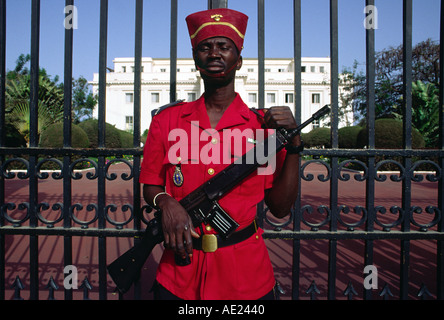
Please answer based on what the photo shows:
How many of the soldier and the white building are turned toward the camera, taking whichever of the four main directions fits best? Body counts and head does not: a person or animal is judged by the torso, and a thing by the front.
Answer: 2

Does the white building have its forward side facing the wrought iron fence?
yes

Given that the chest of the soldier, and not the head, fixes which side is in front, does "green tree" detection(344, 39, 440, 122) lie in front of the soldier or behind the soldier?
behind

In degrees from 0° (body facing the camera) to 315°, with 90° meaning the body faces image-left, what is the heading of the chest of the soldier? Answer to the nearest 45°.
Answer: approximately 0°

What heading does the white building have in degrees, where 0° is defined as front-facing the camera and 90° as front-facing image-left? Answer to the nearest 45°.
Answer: approximately 0°
